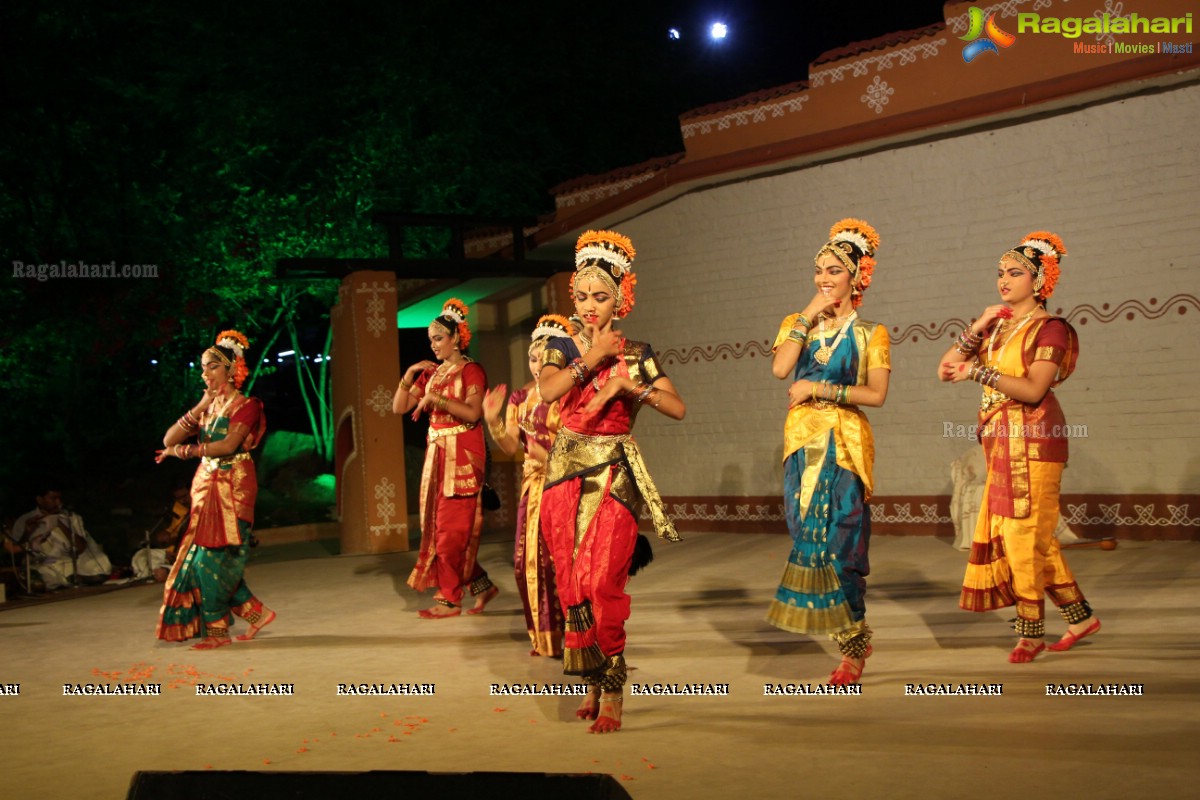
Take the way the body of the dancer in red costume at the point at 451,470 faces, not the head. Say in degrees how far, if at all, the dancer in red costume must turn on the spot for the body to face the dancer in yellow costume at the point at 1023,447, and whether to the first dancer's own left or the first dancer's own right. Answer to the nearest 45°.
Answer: approximately 90° to the first dancer's own left

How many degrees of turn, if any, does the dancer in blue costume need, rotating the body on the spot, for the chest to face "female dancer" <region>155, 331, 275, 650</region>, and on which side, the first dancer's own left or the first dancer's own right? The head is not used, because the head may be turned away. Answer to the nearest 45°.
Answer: approximately 45° to the first dancer's own right

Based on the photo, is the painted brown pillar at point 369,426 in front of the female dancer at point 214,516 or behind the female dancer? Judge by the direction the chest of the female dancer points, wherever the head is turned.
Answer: behind

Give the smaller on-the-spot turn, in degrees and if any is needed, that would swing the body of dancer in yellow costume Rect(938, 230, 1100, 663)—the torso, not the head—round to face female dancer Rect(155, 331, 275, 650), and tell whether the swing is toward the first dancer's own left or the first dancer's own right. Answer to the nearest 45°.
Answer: approximately 45° to the first dancer's own right

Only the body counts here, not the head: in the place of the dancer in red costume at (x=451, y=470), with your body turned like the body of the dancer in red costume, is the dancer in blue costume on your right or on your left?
on your left

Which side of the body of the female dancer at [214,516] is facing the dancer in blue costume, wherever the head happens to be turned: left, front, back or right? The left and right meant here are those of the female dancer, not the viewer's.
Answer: left

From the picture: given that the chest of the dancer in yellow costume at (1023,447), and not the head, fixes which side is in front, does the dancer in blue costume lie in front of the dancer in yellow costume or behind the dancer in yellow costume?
in front

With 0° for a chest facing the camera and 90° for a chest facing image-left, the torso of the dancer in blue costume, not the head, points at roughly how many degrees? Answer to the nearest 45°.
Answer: approximately 45°

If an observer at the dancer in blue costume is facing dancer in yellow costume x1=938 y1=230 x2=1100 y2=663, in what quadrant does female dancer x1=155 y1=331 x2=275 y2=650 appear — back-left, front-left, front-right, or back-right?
back-left

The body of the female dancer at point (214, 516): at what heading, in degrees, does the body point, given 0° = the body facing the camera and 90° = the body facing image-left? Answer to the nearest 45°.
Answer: approximately 45°

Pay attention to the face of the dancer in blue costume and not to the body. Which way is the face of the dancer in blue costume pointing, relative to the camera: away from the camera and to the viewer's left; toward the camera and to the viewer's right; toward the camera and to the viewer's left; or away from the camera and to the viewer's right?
toward the camera and to the viewer's left

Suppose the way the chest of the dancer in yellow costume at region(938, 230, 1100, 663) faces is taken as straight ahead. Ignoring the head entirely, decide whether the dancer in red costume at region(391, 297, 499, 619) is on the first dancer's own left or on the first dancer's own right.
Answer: on the first dancer's own right
